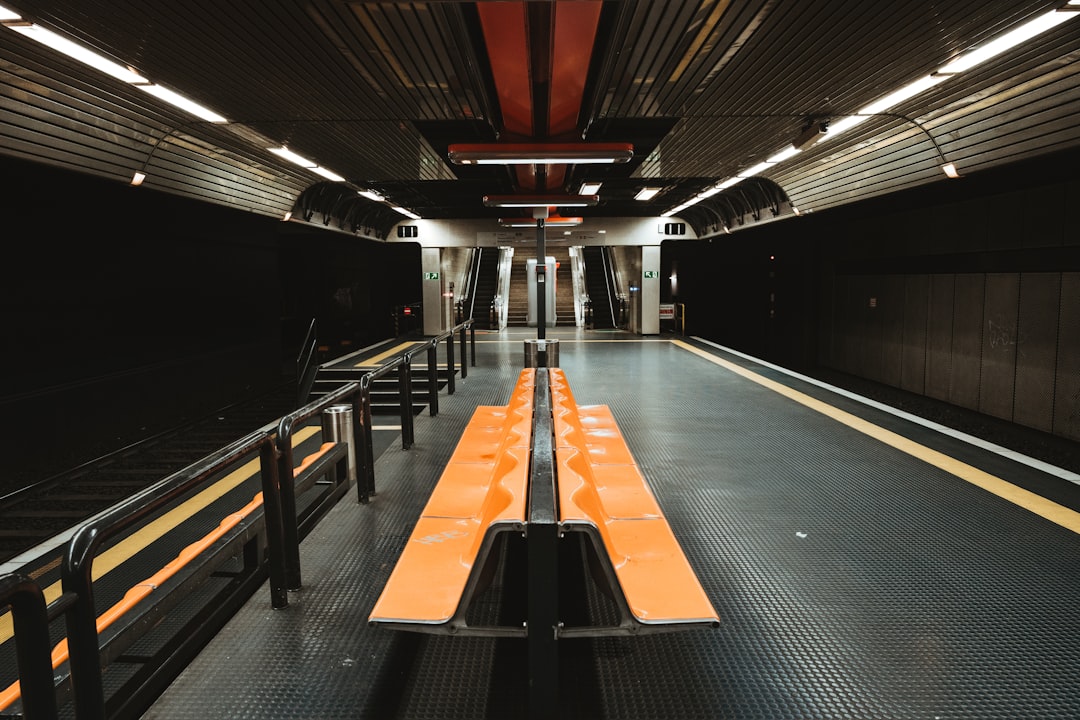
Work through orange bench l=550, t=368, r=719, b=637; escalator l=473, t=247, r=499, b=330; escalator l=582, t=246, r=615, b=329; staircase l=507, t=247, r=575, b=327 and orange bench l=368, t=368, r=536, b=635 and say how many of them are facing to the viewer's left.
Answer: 1

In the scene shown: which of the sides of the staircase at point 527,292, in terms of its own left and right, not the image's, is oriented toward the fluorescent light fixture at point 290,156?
front

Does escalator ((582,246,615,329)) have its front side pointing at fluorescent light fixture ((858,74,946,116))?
yes

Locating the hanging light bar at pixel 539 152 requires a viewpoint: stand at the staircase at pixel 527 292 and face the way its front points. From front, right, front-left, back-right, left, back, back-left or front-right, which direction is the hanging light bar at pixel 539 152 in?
front

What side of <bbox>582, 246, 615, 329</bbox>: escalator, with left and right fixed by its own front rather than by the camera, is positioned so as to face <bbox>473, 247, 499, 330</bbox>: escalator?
right

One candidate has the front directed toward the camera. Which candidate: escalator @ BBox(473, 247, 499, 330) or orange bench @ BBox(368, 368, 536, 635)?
the escalator

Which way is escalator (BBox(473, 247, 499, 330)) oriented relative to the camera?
toward the camera

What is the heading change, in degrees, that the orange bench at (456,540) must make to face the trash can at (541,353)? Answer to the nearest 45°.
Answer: approximately 90° to its right

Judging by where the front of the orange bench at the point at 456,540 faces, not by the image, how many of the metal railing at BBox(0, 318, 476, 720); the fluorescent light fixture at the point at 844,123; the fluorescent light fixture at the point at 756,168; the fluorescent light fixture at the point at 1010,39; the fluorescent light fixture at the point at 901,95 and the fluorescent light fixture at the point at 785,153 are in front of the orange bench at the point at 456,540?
1

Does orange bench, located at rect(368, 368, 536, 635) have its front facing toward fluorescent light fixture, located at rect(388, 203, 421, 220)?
no

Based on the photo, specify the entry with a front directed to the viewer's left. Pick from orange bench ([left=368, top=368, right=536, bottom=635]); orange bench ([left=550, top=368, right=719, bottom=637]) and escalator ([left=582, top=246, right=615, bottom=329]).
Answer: orange bench ([left=368, top=368, right=536, bottom=635])

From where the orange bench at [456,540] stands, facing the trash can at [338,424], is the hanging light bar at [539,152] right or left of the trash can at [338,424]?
right

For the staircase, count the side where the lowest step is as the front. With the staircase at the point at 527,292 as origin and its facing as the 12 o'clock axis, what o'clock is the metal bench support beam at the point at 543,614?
The metal bench support beam is roughly at 12 o'clock from the staircase.

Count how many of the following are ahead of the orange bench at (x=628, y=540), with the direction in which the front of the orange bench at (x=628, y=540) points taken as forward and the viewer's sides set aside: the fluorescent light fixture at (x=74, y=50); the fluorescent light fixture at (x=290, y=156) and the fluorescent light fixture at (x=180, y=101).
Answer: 0

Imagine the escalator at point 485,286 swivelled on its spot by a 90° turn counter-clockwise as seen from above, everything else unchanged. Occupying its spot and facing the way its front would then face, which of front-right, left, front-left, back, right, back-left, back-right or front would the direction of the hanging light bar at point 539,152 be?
right

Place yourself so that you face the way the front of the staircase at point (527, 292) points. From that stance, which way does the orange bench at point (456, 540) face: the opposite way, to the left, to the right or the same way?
to the right

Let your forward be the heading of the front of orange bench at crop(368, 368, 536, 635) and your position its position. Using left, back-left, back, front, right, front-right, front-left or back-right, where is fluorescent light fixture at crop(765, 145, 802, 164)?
back-right

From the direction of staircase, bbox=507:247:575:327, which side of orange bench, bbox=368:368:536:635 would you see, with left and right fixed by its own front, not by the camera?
right

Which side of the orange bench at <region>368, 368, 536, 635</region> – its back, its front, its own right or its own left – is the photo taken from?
left

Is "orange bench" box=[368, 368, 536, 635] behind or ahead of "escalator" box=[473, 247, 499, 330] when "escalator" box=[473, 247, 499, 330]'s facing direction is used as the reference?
ahead
